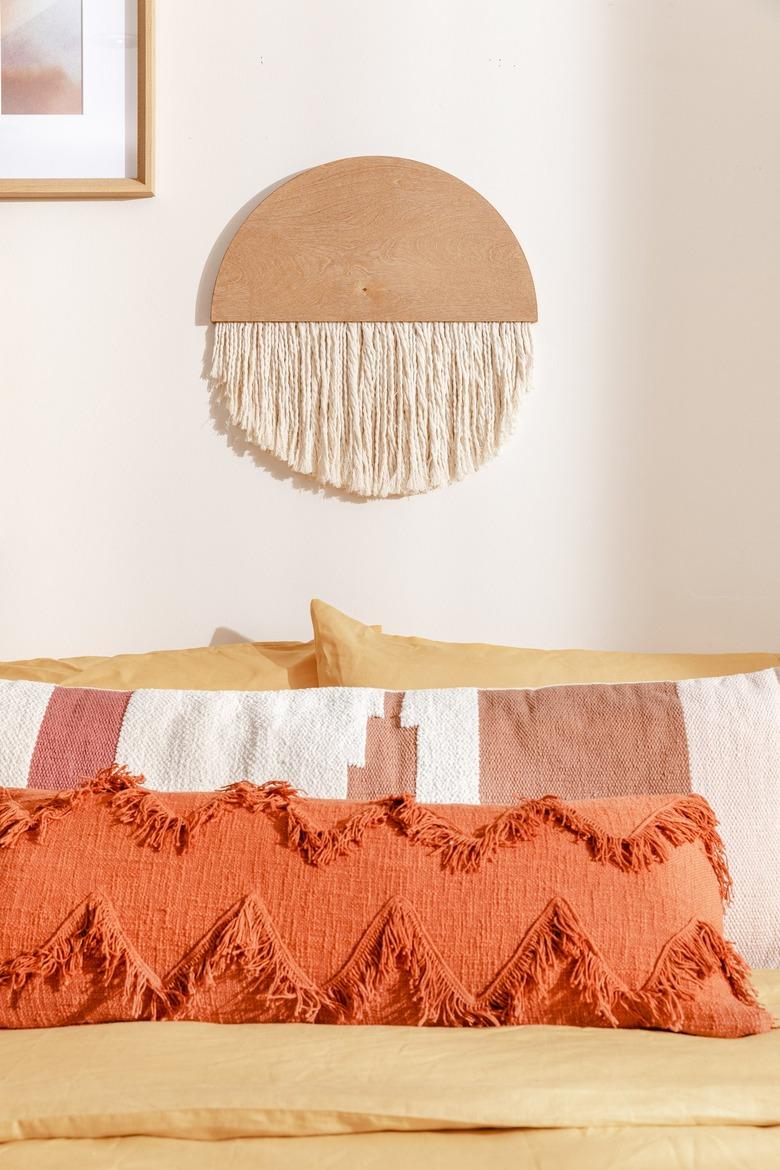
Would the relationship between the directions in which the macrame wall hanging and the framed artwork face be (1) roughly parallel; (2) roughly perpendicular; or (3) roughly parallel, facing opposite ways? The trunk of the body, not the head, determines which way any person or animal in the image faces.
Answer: roughly parallel

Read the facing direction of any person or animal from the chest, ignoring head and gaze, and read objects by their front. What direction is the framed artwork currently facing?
toward the camera

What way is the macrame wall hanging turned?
toward the camera

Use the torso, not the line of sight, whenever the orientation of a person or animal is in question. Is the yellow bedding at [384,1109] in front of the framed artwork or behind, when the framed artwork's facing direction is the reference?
in front

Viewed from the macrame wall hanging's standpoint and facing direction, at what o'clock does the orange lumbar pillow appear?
The orange lumbar pillow is roughly at 12 o'clock from the macrame wall hanging.

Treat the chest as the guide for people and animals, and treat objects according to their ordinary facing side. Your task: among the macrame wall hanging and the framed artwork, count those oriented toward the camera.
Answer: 2

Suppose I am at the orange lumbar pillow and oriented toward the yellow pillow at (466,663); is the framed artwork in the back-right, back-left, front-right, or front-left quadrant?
front-left

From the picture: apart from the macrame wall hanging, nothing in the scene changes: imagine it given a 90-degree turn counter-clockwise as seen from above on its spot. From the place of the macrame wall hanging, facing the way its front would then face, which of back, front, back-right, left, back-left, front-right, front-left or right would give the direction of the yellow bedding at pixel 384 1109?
right

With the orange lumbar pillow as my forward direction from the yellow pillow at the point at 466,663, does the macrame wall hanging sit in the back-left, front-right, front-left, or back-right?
back-right
